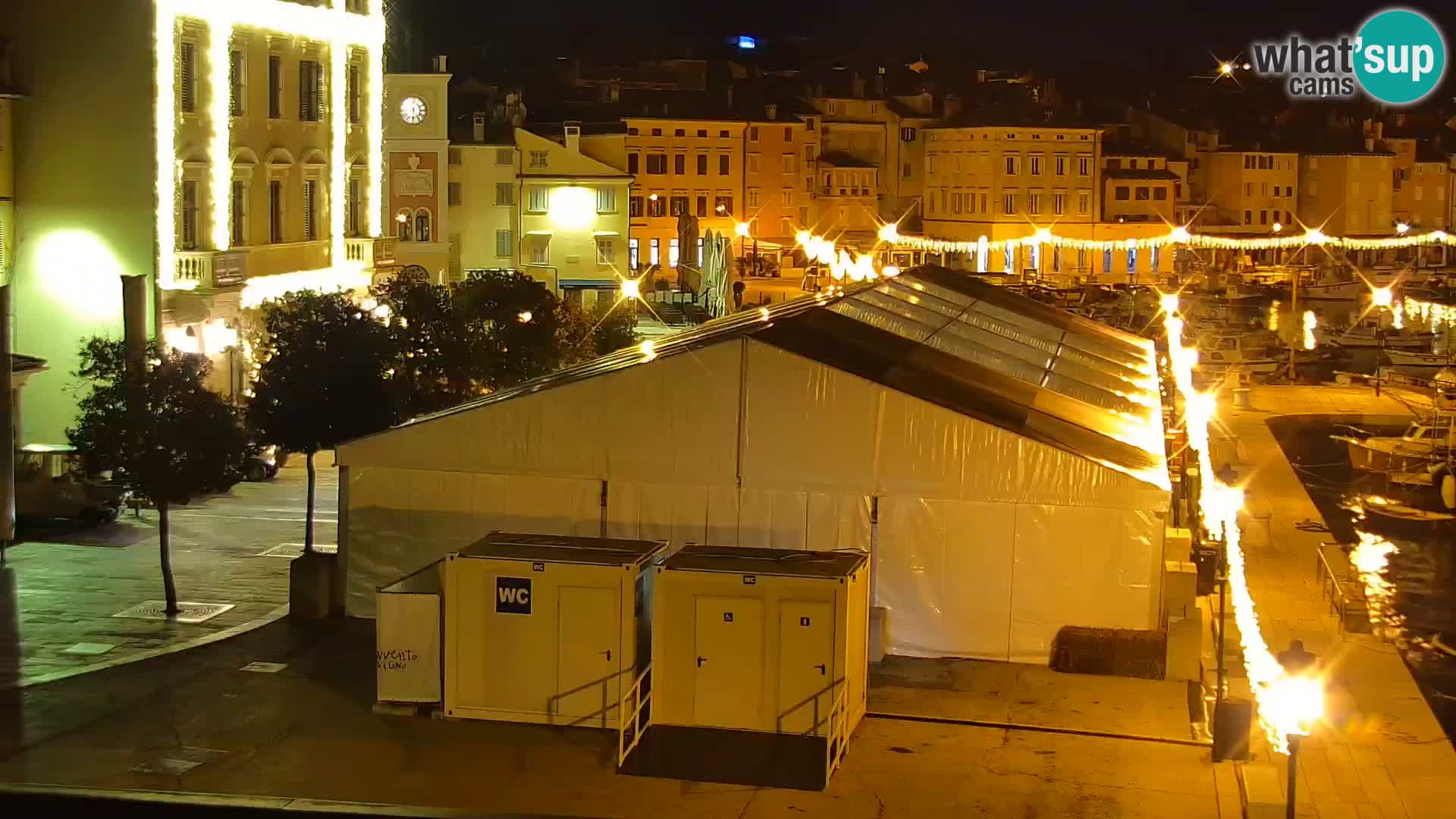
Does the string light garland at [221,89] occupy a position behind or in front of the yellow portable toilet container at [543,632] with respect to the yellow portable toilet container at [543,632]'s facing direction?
behind

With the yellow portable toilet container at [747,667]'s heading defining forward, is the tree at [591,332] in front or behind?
behind

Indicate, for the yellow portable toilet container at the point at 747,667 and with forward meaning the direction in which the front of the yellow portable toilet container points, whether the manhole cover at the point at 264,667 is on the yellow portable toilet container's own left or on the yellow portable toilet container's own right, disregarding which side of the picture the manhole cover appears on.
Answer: on the yellow portable toilet container's own right

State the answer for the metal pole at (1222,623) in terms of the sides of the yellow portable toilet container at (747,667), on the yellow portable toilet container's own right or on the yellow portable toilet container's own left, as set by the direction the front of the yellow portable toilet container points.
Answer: on the yellow portable toilet container's own left

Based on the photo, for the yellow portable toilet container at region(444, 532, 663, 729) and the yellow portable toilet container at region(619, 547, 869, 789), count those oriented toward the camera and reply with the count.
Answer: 2

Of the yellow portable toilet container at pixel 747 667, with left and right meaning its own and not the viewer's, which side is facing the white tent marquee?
back

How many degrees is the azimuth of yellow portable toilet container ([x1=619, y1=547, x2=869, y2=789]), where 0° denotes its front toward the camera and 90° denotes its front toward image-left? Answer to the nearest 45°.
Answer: approximately 0°

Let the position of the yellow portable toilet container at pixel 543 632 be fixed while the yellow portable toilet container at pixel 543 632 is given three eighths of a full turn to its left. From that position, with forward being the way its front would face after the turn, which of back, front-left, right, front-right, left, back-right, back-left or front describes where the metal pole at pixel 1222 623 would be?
front-right
